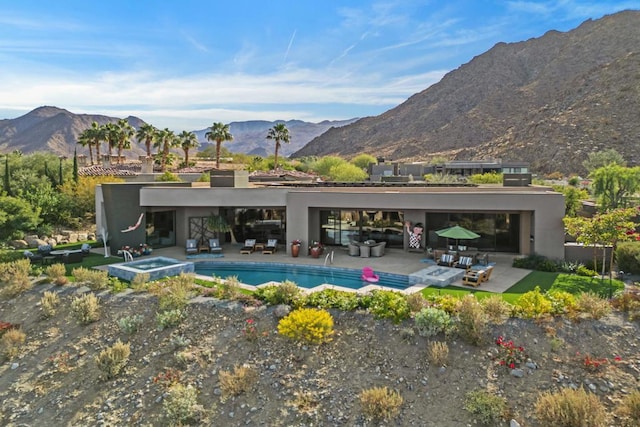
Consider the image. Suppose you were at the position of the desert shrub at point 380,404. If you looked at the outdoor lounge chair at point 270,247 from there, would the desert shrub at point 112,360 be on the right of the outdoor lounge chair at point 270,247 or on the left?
left

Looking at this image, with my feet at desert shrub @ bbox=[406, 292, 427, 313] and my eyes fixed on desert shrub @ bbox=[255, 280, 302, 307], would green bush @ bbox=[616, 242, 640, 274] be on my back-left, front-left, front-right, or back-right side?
back-right

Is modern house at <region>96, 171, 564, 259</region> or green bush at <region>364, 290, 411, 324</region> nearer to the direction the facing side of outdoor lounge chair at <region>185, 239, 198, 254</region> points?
the green bush

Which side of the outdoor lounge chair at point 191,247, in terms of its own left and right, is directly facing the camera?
front

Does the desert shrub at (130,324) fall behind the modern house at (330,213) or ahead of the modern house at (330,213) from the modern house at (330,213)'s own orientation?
ahead

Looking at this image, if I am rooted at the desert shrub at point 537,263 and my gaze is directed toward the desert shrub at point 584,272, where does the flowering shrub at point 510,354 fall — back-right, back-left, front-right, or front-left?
front-right

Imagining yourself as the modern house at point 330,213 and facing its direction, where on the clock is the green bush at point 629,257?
The green bush is roughly at 10 o'clock from the modern house.

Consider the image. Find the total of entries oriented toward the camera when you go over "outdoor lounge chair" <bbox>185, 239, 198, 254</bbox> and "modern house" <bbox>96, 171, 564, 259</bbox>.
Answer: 2

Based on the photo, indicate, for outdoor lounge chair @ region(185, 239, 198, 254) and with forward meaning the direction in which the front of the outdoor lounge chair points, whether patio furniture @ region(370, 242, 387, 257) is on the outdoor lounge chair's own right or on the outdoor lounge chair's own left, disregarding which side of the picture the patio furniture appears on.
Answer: on the outdoor lounge chair's own left

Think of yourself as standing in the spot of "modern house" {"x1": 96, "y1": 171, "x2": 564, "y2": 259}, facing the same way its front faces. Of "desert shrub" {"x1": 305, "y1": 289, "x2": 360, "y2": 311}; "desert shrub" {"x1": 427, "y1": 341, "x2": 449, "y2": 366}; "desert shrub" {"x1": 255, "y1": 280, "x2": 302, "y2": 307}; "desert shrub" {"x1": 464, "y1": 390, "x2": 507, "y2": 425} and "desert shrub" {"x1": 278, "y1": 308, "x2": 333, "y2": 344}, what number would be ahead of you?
5

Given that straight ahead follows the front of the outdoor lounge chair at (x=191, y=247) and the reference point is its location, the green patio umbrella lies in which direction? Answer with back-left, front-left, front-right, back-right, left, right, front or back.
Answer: front-left

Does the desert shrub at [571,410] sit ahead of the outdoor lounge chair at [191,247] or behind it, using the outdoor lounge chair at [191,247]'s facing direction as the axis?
ahead

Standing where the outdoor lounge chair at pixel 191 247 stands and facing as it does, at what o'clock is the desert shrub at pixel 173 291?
The desert shrub is roughly at 12 o'clock from the outdoor lounge chair.

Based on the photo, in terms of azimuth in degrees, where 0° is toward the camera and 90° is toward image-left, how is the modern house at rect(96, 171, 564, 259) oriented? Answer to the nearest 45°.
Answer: approximately 0°

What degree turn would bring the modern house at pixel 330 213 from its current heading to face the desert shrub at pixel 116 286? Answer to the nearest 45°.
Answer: approximately 45° to its right
